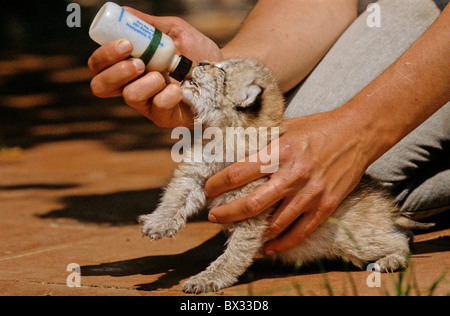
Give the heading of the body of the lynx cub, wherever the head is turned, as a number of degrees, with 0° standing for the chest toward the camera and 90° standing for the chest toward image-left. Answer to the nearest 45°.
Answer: approximately 90°
